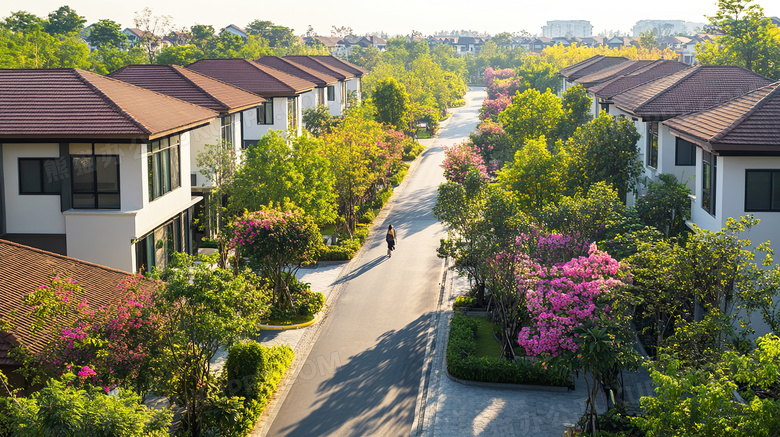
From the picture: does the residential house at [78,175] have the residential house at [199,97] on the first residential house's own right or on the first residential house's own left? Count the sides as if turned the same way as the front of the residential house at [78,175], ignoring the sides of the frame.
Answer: on the first residential house's own left

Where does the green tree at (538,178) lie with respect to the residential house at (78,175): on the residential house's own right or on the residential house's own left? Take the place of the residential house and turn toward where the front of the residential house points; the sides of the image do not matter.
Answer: on the residential house's own left

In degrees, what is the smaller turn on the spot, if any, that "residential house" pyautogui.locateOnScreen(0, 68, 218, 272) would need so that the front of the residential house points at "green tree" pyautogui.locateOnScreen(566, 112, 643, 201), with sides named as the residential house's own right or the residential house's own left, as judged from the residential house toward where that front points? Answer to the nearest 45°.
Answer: approximately 45° to the residential house's own left

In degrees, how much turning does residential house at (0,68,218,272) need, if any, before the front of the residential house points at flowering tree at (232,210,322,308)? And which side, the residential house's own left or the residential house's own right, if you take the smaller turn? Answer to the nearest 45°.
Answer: approximately 45° to the residential house's own left

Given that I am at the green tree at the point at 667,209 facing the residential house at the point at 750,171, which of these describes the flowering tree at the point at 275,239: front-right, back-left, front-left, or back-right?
back-right

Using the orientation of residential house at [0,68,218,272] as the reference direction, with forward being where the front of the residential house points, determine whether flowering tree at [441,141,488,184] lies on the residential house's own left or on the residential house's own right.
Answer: on the residential house's own left

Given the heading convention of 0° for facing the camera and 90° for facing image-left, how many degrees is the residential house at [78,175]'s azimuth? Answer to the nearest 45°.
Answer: approximately 315°

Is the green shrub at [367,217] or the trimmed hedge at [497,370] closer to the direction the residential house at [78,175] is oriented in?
the trimmed hedge

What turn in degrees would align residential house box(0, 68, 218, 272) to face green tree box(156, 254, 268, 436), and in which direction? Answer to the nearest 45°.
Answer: approximately 45° to its right
